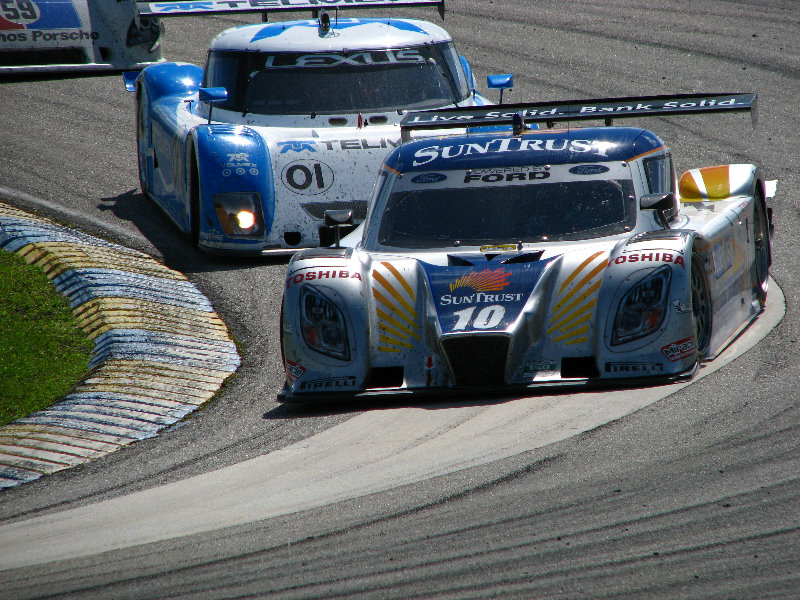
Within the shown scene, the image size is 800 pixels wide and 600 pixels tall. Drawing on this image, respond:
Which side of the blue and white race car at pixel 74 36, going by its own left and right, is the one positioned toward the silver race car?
front

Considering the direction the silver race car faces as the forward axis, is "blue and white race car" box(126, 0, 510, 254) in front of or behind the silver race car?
behind

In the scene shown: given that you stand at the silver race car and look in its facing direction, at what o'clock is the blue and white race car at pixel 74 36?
The blue and white race car is roughly at 5 o'clock from the silver race car.

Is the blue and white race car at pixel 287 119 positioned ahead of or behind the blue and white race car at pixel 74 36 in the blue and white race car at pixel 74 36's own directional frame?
ahead
